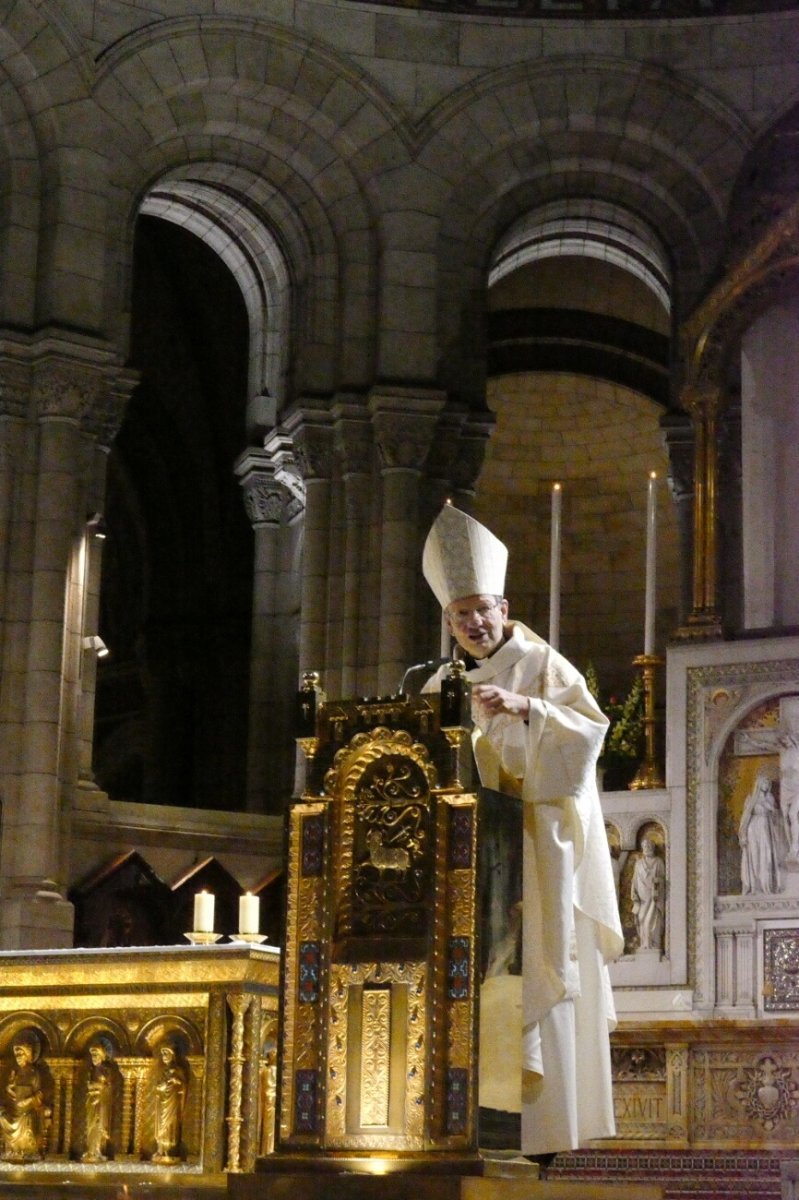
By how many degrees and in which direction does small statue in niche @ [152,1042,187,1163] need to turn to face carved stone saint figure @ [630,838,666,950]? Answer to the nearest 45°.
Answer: approximately 180°

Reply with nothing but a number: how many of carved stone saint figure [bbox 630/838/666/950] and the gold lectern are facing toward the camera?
2

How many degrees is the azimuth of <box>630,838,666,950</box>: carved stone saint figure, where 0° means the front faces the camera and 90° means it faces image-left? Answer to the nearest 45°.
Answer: approximately 0°

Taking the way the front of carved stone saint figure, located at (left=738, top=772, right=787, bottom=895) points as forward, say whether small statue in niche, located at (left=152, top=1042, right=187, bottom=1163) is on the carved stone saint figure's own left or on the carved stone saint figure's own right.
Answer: on the carved stone saint figure's own right

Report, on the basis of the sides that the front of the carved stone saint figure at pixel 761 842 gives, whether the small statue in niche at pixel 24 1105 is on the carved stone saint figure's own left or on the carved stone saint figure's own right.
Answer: on the carved stone saint figure's own right

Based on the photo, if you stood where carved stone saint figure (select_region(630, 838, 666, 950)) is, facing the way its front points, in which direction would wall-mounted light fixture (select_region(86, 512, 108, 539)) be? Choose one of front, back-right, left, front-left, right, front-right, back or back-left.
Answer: back-right

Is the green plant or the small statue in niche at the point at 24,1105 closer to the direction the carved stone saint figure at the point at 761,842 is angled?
the small statue in niche

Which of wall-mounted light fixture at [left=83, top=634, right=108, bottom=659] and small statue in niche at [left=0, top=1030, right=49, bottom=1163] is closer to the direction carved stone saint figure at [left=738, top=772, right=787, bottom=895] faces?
the small statue in niche

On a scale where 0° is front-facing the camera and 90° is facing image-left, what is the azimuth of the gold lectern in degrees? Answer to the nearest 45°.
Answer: approximately 0°

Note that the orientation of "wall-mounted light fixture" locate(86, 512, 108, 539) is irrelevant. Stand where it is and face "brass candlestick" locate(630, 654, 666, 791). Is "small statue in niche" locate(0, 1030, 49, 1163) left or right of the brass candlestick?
right

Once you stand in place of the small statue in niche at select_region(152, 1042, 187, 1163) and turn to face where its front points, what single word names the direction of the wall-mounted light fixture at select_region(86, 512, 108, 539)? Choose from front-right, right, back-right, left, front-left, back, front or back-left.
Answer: back-right
